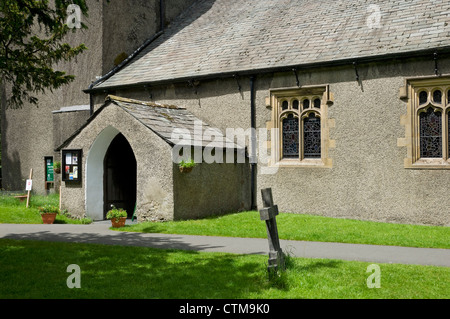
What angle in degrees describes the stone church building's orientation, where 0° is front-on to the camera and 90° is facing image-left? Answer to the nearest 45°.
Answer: approximately 45°

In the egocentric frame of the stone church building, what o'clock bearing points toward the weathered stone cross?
The weathered stone cross is roughly at 11 o'clock from the stone church building.

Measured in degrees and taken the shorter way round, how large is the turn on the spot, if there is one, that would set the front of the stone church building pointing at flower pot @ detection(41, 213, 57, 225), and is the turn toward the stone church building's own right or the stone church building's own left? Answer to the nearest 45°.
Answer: approximately 45° to the stone church building's own right

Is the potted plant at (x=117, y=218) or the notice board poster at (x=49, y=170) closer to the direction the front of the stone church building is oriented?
the potted plant

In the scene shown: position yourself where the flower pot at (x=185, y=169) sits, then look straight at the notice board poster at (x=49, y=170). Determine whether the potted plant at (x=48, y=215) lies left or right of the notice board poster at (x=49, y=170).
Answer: left

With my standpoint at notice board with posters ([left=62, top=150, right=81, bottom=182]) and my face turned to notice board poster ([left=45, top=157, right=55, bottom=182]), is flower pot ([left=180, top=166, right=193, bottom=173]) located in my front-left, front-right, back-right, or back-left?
back-right

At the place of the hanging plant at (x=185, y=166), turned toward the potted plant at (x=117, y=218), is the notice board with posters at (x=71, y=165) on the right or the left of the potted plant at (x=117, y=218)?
right

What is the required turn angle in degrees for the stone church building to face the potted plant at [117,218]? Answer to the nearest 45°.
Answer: approximately 45° to its right

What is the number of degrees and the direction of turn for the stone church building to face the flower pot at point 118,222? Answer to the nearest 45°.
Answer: approximately 45° to its right

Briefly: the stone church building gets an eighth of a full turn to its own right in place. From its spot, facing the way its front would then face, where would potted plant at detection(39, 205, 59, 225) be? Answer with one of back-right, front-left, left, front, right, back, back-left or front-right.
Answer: front
